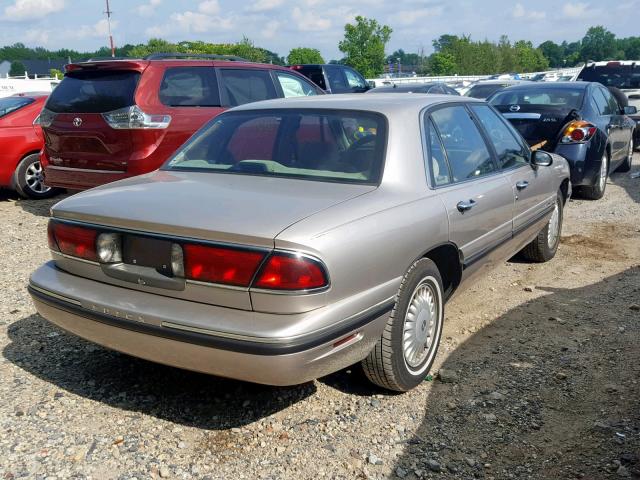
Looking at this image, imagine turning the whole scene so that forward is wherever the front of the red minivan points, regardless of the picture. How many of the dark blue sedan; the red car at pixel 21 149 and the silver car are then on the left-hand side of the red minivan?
1

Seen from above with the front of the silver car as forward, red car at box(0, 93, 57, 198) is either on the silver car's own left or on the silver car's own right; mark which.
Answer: on the silver car's own left

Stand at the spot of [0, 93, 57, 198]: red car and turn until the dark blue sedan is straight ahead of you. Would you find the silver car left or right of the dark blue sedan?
right

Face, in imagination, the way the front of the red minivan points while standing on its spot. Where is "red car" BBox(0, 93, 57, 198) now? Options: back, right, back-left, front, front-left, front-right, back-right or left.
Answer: left

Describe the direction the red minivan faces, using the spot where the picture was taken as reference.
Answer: facing away from the viewer and to the right of the viewer

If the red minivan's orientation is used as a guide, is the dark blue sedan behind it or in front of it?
in front

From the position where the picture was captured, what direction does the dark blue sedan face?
facing away from the viewer and to the right of the viewer

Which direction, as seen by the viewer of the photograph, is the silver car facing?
facing away from the viewer and to the right of the viewer

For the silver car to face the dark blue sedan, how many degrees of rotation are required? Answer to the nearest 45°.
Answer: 0° — it already faces it

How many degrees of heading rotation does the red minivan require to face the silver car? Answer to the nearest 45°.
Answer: approximately 135° to its right
